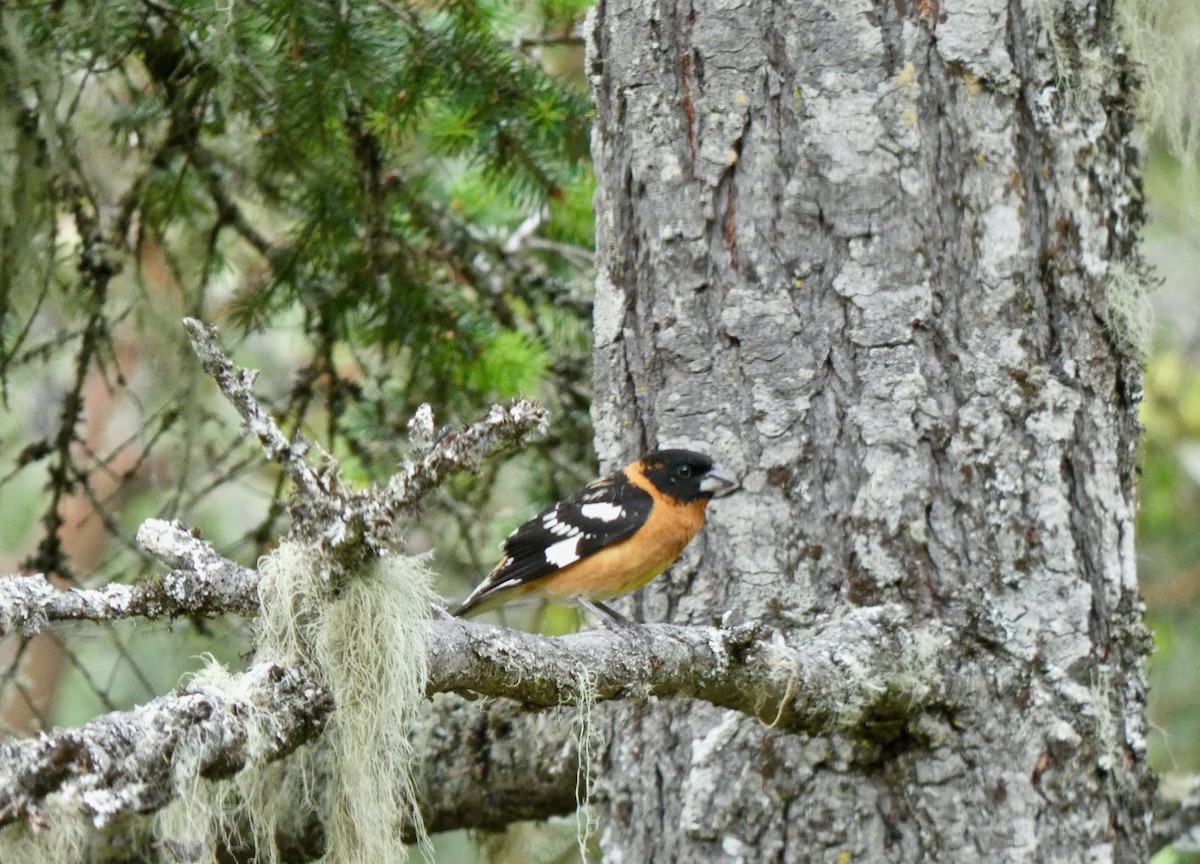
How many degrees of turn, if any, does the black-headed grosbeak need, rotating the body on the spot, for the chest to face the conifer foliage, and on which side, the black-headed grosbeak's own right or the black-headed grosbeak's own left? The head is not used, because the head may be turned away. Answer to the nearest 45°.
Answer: approximately 135° to the black-headed grosbeak's own left

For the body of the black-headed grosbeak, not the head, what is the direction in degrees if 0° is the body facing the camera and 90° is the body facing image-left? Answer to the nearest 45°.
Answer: approximately 270°

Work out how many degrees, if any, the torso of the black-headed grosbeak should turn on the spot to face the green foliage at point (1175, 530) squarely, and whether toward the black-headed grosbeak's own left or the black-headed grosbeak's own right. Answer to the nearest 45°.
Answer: approximately 45° to the black-headed grosbeak's own left
